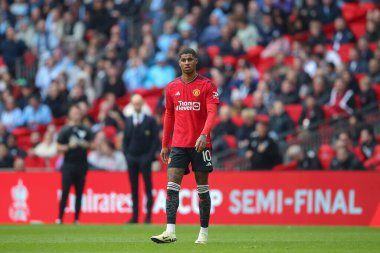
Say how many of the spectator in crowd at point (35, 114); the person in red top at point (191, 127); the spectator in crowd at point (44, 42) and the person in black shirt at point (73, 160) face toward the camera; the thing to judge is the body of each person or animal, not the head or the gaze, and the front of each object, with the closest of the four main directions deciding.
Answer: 4

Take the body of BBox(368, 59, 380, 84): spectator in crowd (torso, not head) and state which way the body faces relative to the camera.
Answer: toward the camera

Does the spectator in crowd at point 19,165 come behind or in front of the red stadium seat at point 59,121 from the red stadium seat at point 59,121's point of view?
in front

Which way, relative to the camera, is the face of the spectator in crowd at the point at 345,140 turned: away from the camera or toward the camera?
toward the camera

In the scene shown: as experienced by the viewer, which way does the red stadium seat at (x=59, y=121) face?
facing the viewer

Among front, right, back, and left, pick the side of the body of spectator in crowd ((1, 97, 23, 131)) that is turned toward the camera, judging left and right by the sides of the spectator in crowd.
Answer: front

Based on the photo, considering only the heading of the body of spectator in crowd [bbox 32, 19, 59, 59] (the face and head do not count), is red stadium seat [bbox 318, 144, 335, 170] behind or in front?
in front

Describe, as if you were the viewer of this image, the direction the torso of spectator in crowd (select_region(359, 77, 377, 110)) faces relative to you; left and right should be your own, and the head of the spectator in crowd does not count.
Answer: facing the viewer and to the left of the viewer

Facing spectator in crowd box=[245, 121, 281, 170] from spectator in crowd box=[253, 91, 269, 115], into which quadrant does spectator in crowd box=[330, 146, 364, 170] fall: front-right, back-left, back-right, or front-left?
front-left

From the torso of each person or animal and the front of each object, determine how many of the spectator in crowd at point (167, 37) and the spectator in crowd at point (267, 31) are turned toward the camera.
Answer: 2

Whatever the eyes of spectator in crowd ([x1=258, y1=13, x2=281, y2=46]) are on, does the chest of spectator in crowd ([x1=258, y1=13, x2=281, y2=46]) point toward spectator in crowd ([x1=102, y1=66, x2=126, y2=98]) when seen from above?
no

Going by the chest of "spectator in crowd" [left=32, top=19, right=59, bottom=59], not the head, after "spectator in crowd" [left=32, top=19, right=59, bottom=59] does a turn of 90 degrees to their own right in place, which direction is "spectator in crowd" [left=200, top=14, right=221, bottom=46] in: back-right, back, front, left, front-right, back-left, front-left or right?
back-left

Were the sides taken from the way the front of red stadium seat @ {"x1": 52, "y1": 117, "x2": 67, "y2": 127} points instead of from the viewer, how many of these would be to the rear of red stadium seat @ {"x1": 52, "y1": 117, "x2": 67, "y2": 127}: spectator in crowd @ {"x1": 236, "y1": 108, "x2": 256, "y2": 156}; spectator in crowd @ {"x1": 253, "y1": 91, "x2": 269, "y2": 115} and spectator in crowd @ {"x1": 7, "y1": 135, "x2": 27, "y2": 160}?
0

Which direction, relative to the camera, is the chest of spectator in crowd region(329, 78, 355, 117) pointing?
toward the camera

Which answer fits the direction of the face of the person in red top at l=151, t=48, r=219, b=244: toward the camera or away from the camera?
toward the camera

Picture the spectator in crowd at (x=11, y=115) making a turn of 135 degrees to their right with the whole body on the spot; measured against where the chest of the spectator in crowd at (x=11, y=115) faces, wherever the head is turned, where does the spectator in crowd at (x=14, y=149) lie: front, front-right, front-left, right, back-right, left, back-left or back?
back-left

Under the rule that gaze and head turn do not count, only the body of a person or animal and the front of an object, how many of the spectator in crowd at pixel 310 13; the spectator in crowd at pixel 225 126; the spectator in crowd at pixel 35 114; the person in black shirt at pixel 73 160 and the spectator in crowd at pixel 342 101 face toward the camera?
5

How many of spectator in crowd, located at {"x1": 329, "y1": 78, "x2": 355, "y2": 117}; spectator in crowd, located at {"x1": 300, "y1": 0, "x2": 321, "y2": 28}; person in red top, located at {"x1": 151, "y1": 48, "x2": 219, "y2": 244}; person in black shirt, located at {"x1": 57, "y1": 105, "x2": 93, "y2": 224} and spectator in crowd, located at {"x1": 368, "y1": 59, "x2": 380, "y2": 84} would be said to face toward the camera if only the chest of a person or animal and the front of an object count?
5

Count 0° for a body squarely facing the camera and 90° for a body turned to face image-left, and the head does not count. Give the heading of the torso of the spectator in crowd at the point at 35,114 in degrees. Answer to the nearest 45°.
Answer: approximately 0°

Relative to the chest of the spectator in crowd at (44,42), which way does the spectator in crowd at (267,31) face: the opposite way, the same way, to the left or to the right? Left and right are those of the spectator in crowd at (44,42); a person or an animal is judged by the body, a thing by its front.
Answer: the same way
